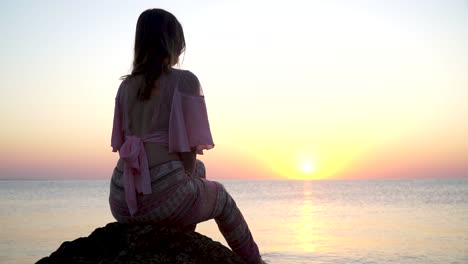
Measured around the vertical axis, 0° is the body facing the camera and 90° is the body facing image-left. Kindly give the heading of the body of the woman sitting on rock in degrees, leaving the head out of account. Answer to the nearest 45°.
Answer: approximately 225°
